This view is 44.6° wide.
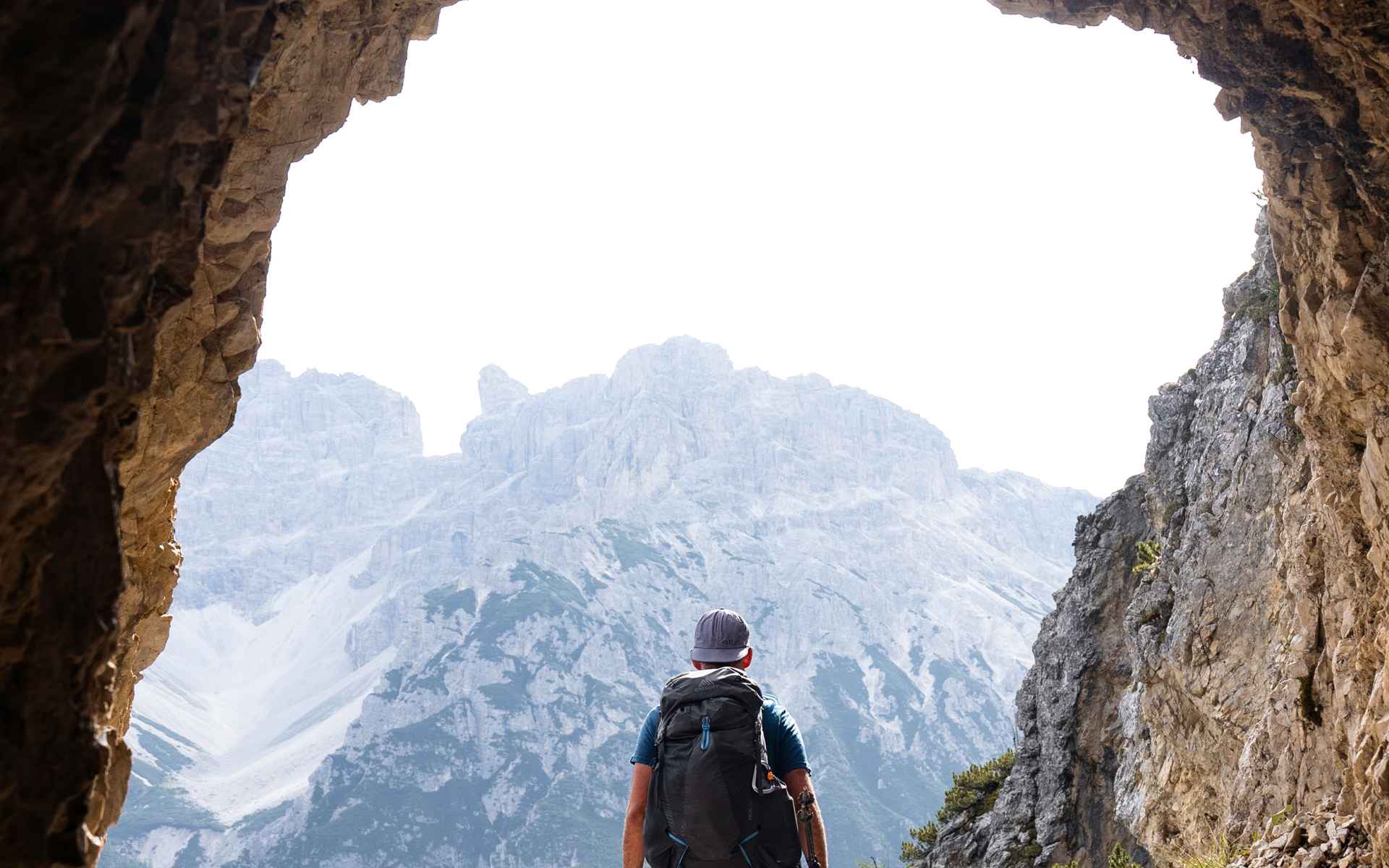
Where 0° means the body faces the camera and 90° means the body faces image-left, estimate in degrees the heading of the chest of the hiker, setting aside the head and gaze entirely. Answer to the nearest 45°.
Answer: approximately 180°

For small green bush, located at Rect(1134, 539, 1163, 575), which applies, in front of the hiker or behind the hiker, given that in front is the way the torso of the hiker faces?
in front

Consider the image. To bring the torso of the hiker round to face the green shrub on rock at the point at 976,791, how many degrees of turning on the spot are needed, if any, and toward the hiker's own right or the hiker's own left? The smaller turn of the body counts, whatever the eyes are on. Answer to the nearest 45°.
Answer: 0° — they already face it

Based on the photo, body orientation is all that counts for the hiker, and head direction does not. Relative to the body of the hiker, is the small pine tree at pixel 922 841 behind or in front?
in front
